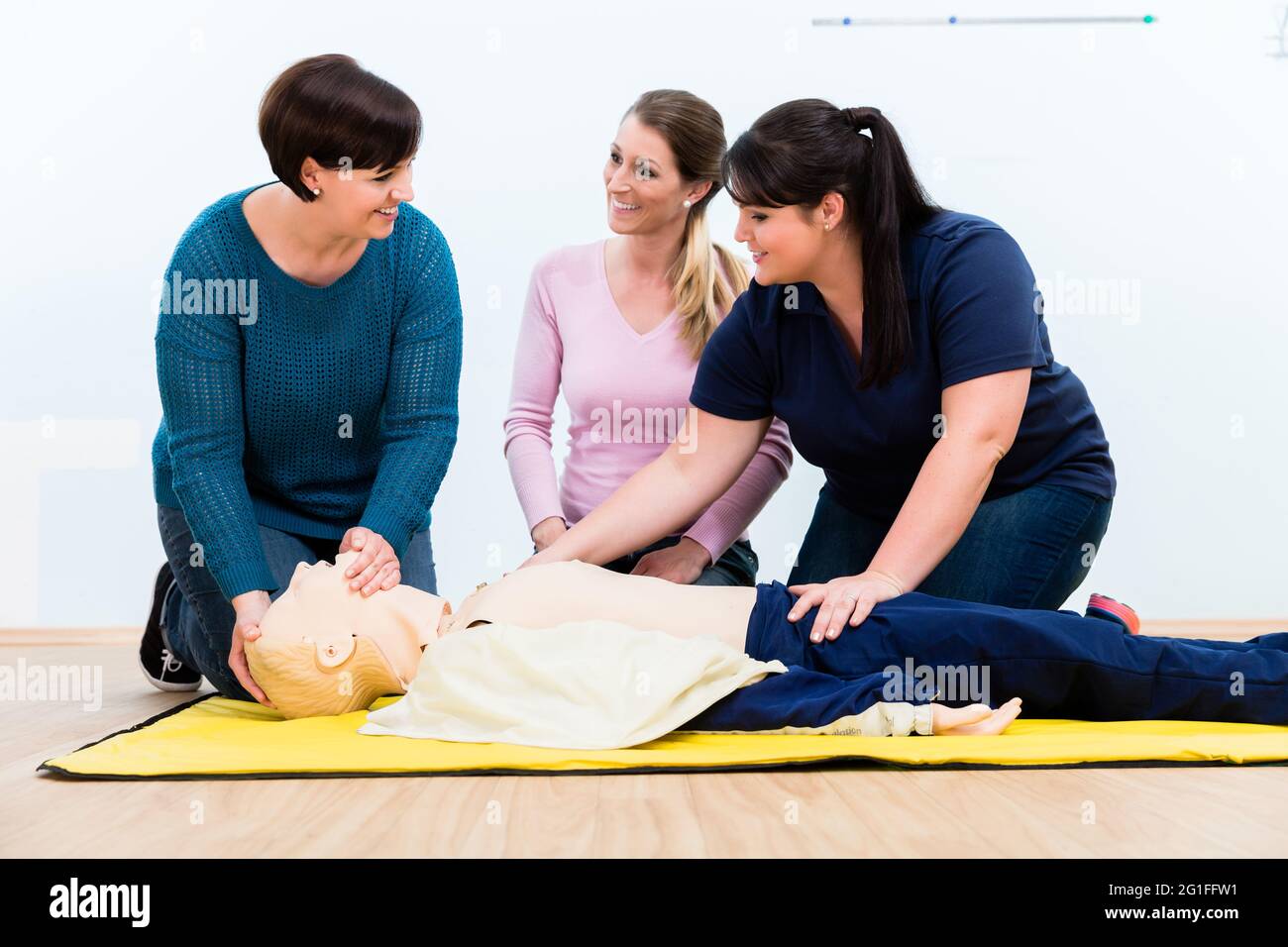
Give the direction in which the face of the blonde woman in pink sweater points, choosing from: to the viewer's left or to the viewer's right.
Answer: to the viewer's left

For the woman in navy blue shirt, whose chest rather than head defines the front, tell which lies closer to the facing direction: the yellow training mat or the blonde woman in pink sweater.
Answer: the yellow training mat

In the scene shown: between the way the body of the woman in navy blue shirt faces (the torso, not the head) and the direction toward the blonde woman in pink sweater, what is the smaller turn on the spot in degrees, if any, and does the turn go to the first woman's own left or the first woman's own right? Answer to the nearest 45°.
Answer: approximately 90° to the first woman's own right

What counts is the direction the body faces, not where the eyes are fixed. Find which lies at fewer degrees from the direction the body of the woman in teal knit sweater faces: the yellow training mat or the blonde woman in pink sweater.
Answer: the yellow training mat

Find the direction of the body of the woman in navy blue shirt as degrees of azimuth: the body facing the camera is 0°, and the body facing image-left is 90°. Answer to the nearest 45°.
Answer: approximately 45°

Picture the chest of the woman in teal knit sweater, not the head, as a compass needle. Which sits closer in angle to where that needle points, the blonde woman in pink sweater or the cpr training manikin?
the cpr training manikin

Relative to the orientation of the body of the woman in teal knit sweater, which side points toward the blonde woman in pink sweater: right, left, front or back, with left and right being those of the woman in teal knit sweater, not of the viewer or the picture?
left

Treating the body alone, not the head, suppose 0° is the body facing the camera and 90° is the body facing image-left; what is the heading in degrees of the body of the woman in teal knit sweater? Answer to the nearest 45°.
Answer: approximately 315°
